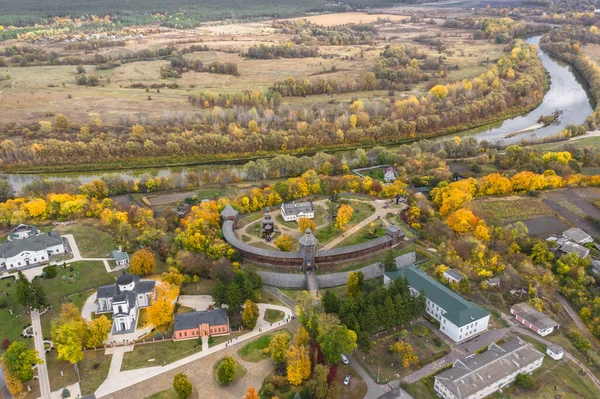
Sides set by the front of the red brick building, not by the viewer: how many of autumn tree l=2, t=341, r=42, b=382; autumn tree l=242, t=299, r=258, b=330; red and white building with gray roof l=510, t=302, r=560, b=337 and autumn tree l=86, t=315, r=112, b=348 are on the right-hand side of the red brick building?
2

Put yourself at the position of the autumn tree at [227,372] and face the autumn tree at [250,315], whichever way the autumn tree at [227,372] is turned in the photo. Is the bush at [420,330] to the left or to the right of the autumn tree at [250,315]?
right

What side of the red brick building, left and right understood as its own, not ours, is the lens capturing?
front

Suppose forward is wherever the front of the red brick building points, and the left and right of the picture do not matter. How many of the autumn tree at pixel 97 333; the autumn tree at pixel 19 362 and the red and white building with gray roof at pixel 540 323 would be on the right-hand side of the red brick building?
2

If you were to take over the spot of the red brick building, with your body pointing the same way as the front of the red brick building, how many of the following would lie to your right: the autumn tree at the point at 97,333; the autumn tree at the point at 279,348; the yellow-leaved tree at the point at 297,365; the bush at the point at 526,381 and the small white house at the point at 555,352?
1

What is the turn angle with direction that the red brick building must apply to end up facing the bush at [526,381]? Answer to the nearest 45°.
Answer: approximately 45° to its left

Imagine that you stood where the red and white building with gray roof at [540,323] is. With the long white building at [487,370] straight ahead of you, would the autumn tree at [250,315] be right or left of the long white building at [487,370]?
right

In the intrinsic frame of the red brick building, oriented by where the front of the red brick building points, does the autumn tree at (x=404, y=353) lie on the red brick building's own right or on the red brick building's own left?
on the red brick building's own left

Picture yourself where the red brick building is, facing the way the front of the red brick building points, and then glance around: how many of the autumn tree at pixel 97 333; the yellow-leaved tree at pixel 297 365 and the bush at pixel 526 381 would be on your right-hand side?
1

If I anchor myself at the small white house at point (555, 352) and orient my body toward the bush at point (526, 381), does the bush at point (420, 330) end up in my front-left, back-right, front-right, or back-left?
front-right

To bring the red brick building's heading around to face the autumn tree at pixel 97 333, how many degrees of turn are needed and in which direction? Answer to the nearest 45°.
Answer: approximately 90° to its right

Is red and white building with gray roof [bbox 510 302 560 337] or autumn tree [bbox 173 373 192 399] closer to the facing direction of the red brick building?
the autumn tree

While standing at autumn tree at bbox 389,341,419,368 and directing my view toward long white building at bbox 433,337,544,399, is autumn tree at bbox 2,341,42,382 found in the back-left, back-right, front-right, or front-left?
back-right

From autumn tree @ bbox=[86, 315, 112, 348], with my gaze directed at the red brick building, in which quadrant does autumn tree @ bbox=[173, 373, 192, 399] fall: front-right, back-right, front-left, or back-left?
front-right

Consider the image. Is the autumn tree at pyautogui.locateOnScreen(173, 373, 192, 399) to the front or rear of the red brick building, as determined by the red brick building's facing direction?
to the front

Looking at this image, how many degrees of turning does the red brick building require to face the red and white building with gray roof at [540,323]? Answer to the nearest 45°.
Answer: approximately 90° to its left

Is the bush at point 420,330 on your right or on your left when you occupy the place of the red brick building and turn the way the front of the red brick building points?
on your left

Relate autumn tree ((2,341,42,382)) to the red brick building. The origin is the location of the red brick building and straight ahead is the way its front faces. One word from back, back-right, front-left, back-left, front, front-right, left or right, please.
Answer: right

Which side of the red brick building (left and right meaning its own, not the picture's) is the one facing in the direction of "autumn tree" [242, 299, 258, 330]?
left
